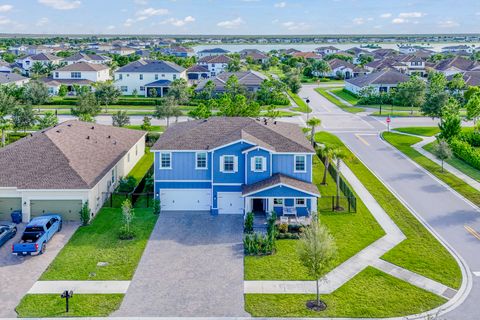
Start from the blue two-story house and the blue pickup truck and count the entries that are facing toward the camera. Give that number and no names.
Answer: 1

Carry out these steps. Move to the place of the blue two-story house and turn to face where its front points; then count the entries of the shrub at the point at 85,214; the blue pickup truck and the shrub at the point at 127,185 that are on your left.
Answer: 0

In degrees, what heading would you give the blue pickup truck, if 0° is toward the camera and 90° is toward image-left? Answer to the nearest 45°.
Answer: approximately 225°

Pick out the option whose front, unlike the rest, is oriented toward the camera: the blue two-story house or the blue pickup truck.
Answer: the blue two-story house

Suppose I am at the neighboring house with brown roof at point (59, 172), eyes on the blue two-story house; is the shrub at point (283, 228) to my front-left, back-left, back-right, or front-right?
front-right

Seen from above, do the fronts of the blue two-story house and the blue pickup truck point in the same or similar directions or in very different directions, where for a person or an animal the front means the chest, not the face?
very different directions

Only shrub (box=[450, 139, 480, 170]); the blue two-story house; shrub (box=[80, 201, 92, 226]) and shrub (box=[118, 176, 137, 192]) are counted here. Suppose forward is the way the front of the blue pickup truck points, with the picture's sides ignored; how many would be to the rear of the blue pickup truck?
0

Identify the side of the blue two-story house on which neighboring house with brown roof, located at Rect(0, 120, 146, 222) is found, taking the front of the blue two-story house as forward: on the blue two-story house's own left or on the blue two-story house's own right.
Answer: on the blue two-story house's own right

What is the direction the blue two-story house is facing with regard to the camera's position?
facing the viewer

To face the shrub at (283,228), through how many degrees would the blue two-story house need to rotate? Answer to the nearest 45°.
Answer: approximately 45° to its left

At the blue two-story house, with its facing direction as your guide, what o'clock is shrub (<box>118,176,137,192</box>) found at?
The shrub is roughly at 4 o'clock from the blue two-story house.

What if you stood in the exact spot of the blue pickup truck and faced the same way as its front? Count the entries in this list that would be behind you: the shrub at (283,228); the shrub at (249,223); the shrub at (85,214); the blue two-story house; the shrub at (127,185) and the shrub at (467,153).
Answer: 0

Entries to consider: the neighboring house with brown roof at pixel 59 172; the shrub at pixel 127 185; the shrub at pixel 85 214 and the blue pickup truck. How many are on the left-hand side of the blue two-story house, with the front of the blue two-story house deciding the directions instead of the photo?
0
